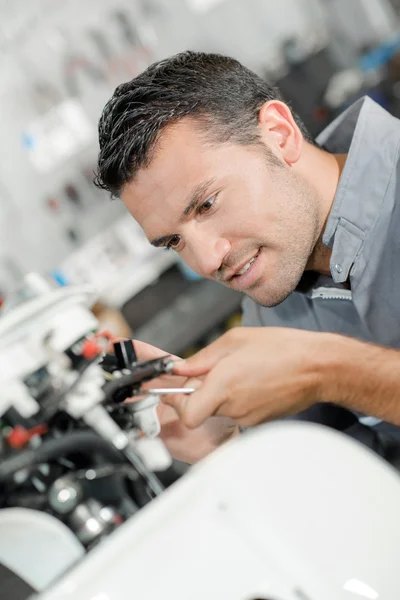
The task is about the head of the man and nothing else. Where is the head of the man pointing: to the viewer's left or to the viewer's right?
to the viewer's left

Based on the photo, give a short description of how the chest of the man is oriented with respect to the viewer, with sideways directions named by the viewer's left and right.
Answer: facing the viewer and to the left of the viewer
